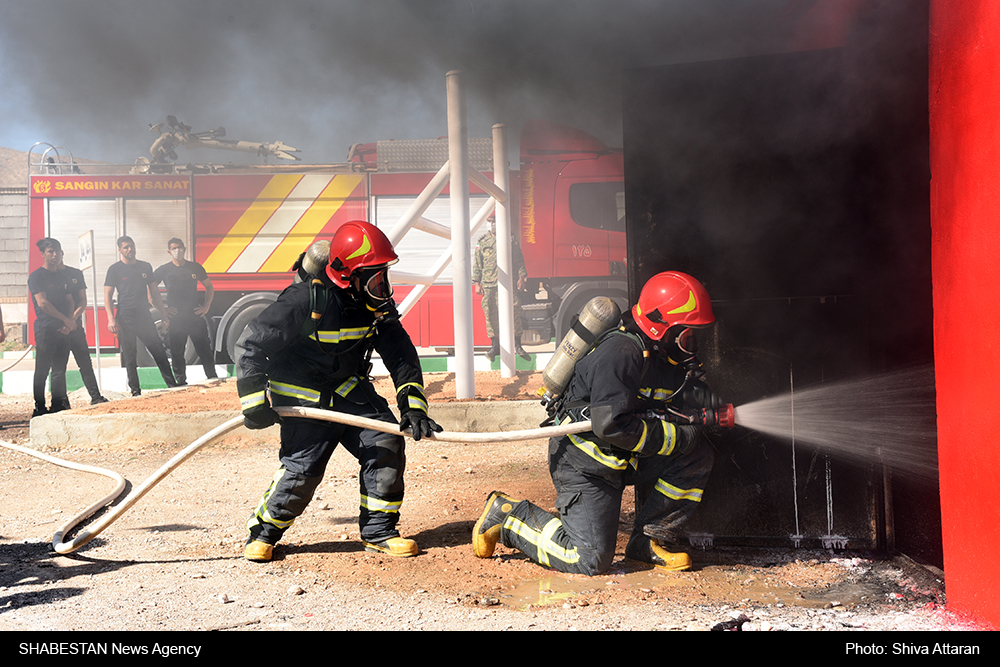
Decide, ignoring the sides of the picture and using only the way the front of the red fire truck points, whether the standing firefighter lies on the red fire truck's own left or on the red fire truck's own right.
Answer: on the red fire truck's own right

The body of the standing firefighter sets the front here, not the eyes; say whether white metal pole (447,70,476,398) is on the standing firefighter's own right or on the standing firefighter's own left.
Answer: on the standing firefighter's own left

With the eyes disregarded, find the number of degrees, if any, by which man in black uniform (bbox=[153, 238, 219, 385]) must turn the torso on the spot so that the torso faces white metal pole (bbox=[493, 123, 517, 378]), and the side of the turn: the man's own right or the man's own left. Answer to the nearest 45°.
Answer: approximately 45° to the man's own left

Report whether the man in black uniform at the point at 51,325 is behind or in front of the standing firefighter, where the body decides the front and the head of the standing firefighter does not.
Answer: behind

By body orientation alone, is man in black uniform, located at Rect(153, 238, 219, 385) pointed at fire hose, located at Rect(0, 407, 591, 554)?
yes

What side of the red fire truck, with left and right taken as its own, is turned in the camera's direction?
right

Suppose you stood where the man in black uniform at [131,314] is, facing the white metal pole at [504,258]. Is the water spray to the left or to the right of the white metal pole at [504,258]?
right

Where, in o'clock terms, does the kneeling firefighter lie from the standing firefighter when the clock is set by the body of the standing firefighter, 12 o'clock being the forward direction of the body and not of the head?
The kneeling firefighter is roughly at 11 o'clock from the standing firefighter.

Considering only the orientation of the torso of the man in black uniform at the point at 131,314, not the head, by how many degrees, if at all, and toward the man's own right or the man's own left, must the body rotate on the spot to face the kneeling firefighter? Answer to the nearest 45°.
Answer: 0° — they already face them

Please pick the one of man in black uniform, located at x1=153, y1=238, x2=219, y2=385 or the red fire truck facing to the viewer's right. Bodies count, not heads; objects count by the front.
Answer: the red fire truck

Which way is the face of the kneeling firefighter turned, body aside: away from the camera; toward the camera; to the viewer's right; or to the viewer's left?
to the viewer's right

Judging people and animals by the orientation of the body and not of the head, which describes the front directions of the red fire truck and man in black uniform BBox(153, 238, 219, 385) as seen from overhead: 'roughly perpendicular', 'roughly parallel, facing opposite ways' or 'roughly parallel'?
roughly perpendicular

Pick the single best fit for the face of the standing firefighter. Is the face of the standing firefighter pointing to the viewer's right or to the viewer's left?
to the viewer's right
